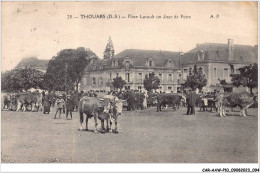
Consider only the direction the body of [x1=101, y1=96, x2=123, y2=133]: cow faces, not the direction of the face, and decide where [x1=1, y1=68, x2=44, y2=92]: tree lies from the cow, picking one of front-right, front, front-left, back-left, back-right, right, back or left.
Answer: back-right

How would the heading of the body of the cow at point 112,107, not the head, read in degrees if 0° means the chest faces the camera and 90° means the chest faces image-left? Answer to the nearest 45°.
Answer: approximately 0°

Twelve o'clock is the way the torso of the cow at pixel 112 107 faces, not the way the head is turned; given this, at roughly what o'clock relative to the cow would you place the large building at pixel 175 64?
The large building is roughly at 7 o'clock from the cow.

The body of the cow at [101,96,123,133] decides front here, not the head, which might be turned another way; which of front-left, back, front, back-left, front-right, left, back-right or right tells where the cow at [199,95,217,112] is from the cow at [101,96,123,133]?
back-left

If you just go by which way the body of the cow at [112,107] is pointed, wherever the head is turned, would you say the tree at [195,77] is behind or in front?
behind

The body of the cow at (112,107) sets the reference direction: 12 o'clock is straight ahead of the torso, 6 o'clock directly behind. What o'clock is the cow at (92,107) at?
the cow at (92,107) is roughly at 4 o'clock from the cow at (112,107).

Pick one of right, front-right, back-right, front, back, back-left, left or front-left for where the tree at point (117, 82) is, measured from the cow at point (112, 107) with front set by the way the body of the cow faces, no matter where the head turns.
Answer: back
